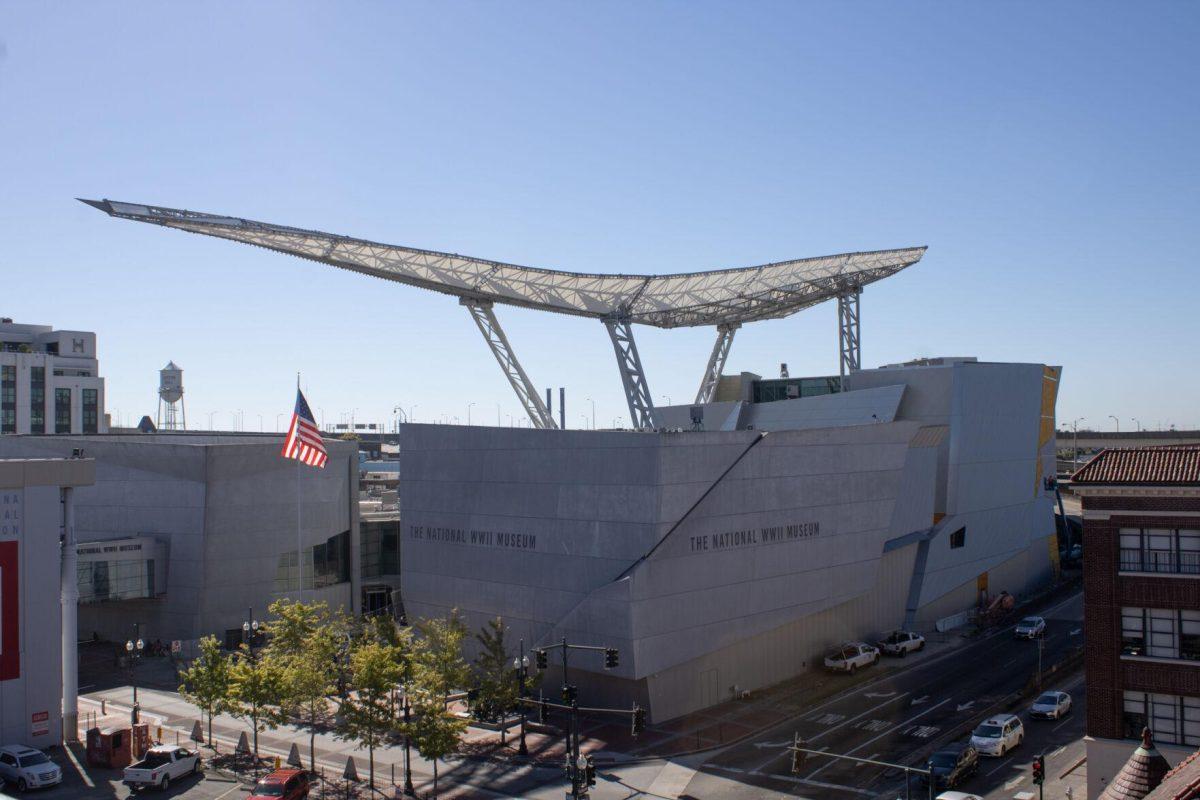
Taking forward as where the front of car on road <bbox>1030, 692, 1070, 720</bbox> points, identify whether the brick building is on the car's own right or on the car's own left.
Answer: on the car's own left

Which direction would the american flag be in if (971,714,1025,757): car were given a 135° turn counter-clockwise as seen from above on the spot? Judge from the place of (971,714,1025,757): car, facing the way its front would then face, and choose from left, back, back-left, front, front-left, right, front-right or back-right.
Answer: back

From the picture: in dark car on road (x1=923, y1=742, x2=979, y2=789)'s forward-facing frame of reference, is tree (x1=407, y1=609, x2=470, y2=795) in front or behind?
in front

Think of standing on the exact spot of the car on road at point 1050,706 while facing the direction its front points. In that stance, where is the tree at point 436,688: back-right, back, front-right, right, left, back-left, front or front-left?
front

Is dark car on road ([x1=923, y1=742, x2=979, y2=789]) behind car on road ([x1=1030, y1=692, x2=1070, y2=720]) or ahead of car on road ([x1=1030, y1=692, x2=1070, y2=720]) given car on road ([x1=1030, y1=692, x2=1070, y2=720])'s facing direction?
ahead

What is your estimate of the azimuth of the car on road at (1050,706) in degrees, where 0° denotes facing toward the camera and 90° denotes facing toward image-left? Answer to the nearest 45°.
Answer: approximately 45°

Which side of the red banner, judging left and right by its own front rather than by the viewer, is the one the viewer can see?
front

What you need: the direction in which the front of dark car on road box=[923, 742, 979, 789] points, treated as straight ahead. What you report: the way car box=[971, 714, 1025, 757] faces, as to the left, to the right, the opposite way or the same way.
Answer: the same way

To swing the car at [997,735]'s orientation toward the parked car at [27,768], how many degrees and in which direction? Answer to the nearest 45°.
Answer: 0° — it already faces it

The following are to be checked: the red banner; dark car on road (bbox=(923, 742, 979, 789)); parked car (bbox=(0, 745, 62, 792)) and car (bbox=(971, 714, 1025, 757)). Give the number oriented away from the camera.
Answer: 0

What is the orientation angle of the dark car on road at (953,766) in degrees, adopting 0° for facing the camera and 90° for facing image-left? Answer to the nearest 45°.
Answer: approximately 45°

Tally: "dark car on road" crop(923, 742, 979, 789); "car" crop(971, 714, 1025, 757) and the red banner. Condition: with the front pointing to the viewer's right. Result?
0

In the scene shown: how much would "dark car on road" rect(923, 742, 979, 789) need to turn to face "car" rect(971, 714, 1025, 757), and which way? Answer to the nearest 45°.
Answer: approximately 135° to its right

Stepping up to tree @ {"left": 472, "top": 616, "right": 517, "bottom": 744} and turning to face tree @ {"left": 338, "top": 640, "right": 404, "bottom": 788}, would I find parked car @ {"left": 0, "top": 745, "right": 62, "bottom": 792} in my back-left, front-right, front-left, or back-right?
front-right

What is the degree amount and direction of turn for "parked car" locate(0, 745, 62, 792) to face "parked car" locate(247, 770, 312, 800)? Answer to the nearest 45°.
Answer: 0° — it already faces it

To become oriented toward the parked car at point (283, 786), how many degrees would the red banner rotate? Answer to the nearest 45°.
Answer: approximately 45° to its left
